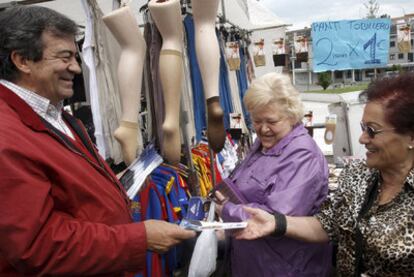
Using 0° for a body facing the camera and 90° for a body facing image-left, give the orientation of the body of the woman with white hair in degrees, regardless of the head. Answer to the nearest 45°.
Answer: approximately 45°

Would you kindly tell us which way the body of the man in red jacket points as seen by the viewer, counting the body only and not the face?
to the viewer's right

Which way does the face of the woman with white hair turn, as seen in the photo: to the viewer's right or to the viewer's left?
to the viewer's left

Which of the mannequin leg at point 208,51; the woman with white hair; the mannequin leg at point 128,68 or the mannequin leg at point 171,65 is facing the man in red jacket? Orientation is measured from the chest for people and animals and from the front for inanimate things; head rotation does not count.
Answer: the woman with white hair

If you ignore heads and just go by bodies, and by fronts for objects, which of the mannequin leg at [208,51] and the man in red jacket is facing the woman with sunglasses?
the man in red jacket
